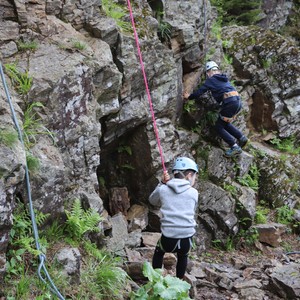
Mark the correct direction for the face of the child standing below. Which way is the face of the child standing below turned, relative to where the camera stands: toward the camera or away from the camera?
away from the camera

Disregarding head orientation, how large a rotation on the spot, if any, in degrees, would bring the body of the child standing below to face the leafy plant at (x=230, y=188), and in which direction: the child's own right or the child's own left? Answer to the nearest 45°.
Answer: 0° — they already face it

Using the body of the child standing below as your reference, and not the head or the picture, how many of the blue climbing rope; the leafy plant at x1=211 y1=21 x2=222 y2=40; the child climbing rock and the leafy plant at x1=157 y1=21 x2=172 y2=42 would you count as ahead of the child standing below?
3

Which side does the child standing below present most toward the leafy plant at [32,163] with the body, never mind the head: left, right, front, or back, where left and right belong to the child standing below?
left

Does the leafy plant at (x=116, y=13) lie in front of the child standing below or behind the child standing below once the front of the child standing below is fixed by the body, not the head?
in front

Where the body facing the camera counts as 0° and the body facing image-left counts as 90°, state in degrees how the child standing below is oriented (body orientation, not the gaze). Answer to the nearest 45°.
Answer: approximately 180°

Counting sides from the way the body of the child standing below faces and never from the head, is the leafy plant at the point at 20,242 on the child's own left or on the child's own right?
on the child's own left

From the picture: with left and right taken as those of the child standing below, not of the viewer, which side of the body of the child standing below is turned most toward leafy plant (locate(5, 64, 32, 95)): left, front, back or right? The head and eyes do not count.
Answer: left

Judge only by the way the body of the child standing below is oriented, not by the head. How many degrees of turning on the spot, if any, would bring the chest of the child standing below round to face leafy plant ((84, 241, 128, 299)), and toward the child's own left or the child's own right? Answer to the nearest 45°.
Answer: approximately 135° to the child's own left
